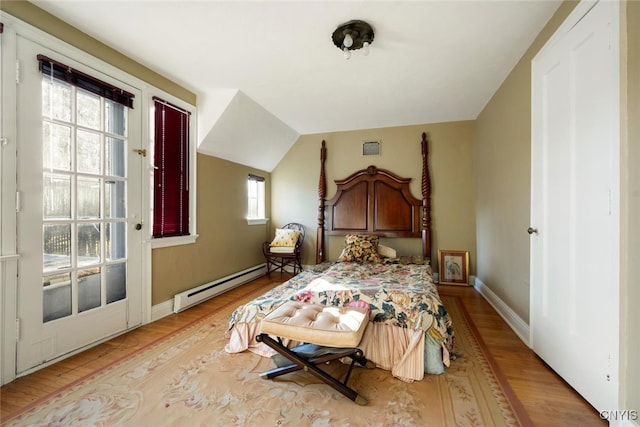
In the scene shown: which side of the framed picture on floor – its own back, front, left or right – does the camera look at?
front

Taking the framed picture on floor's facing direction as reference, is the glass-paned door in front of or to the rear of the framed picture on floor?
in front

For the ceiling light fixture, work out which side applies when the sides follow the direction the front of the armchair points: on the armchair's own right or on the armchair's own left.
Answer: on the armchair's own left

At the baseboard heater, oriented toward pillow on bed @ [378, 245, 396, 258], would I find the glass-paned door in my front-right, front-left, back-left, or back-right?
back-right

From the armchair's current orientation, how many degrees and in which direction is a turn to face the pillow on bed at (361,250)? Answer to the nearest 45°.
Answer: approximately 90° to its left

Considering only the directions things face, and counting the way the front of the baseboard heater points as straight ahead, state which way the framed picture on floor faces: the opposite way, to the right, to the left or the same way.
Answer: to the right

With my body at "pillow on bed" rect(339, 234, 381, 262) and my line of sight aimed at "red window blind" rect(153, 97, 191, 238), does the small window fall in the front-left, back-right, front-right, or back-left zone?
front-right

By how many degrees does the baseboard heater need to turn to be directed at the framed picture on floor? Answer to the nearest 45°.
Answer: approximately 45° to its left

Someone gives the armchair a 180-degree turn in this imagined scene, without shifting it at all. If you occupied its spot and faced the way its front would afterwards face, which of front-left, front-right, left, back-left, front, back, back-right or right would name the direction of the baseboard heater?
back

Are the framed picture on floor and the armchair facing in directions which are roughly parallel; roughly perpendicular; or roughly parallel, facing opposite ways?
roughly parallel

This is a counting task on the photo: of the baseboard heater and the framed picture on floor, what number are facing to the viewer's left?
0

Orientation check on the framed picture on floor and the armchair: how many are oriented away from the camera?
0

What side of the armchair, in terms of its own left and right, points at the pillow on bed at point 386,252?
left
